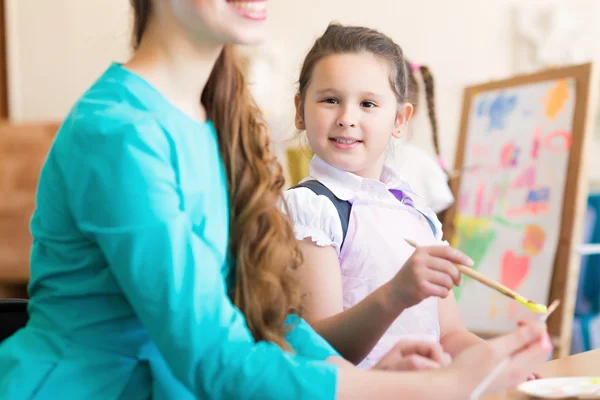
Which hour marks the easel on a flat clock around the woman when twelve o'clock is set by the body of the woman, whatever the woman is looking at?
The easel is roughly at 10 o'clock from the woman.

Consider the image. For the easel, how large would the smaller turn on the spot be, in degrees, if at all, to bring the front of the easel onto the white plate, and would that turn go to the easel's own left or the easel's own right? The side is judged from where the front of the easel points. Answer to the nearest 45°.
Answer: approximately 45° to the easel's own left

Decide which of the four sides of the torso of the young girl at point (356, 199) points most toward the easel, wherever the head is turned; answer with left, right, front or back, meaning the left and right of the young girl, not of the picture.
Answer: left

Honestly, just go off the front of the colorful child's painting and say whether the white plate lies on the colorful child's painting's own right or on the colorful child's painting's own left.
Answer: on the colorful child's painting's own left

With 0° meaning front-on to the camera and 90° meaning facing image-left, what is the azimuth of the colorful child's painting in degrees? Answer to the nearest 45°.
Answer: approximately 45°

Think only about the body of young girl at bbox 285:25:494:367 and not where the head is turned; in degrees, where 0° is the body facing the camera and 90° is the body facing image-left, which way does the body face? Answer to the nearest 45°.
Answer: approximately 315°

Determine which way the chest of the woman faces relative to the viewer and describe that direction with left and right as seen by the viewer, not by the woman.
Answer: facing to the right of the viewer
